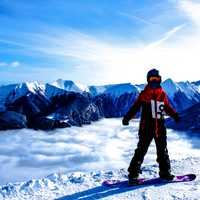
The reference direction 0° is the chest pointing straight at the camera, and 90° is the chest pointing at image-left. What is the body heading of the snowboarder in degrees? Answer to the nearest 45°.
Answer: approximately 0°
